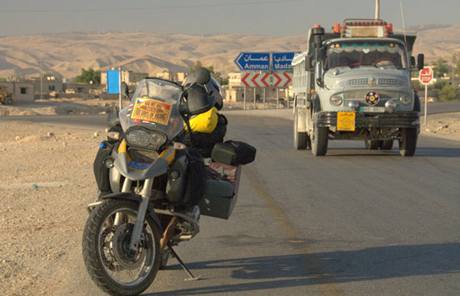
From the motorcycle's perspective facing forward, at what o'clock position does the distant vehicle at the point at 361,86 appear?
The distant vehicle is roughly at 5 o'clock from the motorcycle.

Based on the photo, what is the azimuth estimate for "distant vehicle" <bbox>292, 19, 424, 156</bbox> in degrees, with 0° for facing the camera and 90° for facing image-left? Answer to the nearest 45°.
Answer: approximately 0°

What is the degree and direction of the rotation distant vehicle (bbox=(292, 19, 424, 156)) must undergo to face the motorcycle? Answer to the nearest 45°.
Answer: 0° — it already faces it
